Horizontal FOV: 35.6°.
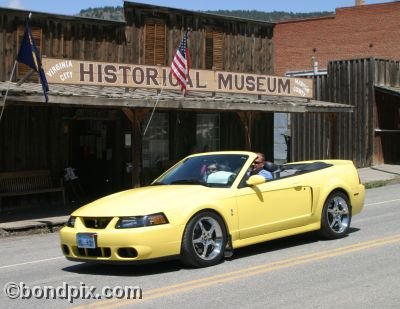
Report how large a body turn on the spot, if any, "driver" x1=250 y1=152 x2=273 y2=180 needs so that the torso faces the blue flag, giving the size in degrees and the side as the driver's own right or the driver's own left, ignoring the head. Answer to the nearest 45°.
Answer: approximately 90° to the driver's own right

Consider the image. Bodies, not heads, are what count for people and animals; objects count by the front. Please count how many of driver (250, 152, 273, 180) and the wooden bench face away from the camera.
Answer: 0

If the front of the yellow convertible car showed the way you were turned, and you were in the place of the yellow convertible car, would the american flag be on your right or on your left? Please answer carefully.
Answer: on your right

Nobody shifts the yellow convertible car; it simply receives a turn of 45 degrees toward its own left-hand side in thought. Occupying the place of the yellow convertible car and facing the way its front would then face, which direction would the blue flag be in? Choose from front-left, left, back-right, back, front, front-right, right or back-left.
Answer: back-right

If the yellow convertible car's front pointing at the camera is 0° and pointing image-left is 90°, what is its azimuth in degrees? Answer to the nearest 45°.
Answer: approximately 45°

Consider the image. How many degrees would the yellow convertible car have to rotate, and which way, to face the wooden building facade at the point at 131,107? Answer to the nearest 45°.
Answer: approximately 135° to its right

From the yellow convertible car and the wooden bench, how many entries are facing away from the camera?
0

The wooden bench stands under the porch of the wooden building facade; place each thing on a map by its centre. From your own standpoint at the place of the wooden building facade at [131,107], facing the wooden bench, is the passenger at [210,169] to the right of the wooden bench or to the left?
left

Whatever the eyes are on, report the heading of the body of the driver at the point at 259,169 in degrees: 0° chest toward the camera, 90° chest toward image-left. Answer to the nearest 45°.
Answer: approximately 45°

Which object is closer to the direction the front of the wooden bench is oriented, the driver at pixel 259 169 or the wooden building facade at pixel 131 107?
the driver

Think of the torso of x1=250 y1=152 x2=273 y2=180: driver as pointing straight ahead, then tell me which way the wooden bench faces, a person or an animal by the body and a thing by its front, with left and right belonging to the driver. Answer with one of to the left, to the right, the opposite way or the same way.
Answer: to the left

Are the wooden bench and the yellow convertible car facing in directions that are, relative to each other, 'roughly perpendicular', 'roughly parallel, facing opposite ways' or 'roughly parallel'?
roughly perpendicular
